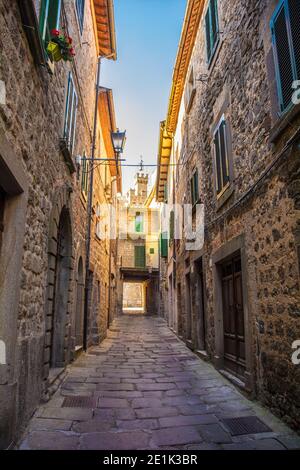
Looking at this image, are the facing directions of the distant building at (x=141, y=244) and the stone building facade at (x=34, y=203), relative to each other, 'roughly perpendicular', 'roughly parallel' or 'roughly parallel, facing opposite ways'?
roughly perpendicular

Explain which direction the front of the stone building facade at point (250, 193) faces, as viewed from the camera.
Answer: facing to the left of the viewer

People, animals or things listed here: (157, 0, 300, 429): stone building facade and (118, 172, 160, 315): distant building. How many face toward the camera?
1

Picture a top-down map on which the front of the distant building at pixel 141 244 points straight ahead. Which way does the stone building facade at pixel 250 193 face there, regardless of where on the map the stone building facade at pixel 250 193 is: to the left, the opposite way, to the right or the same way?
to the right

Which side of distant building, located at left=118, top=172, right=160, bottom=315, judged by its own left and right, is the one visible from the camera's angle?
front

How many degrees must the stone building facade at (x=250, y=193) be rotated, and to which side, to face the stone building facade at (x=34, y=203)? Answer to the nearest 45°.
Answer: approximately 45° to its left

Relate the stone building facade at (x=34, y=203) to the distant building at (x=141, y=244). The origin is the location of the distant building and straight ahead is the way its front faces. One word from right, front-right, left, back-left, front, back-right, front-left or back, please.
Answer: front

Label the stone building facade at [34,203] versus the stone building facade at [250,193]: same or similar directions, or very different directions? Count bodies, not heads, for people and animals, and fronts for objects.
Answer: very different directions

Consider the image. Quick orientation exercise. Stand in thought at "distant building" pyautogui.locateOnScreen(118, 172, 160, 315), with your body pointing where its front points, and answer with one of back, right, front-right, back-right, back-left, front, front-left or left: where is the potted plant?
front

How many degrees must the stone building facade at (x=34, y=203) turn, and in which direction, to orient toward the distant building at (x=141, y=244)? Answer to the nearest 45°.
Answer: approximately 90° to its left

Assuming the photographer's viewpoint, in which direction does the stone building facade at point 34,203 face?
facing to the right of the viewer

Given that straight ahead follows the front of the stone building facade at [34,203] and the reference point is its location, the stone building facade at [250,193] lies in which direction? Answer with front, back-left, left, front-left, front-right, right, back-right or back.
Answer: front

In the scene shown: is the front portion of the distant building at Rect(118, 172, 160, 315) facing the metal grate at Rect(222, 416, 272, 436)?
yes

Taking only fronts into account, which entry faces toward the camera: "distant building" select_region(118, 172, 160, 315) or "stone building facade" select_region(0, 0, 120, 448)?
the distant building
